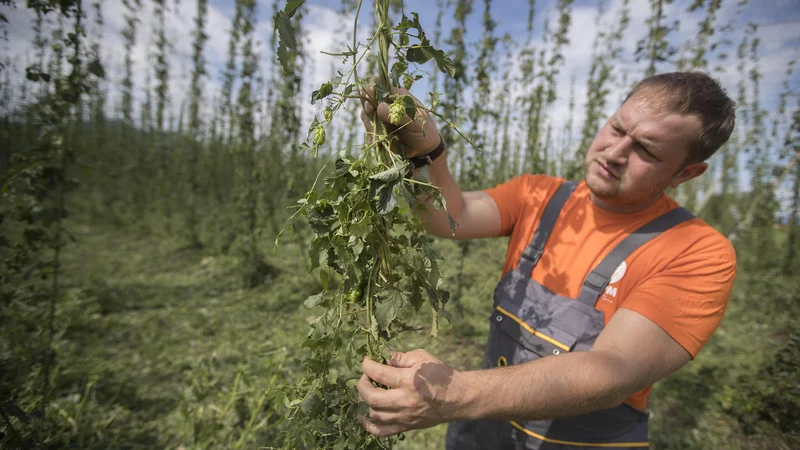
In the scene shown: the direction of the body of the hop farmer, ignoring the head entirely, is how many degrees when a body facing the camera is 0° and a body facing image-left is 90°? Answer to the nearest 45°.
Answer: approximately 45°
